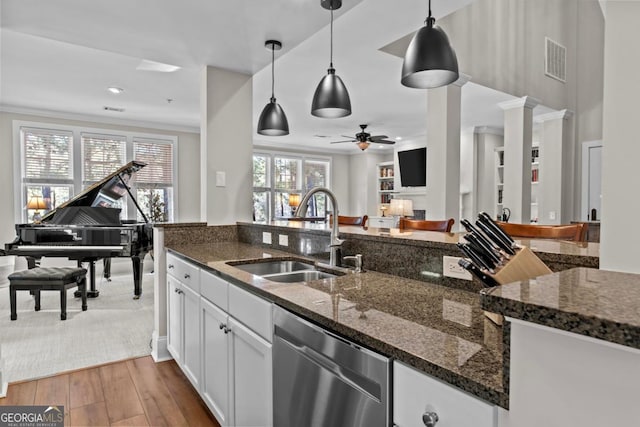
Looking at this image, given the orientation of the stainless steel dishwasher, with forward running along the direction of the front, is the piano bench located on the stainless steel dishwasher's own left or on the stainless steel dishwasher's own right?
on the stainless steel dishwasher's own right

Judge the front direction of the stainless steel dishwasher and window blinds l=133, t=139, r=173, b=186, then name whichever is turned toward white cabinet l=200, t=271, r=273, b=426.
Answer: the window blinds

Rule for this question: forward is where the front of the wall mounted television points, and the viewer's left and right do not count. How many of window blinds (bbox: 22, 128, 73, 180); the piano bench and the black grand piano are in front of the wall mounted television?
3

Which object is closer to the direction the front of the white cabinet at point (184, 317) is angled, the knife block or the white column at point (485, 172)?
the knife block

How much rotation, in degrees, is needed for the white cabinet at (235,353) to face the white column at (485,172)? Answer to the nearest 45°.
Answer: approximately 180°

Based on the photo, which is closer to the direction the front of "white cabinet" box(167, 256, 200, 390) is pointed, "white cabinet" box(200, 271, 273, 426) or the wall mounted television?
the white cabinet

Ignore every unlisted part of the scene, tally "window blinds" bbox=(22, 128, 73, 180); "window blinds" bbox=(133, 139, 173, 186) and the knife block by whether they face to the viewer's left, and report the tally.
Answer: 1

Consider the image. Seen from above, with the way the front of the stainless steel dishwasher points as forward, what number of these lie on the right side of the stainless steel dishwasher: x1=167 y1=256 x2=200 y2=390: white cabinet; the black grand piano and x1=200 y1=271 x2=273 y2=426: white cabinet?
3

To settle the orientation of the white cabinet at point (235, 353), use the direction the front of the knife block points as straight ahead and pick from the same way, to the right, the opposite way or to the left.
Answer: to the left
